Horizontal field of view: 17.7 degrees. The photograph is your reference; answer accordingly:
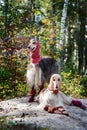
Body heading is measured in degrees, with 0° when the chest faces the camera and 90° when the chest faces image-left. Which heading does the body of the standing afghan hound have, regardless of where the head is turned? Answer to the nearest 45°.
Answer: approximately 45°
